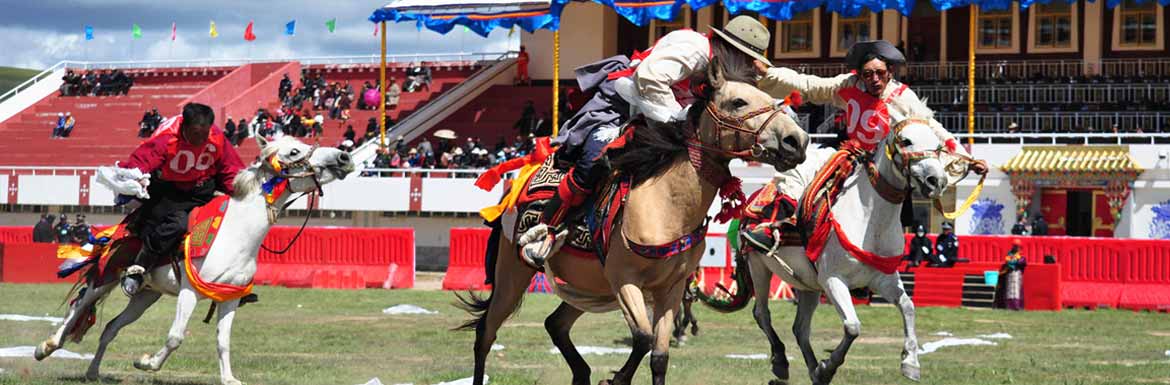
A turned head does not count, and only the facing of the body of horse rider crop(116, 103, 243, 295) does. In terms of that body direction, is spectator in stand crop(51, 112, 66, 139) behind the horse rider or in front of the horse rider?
behind

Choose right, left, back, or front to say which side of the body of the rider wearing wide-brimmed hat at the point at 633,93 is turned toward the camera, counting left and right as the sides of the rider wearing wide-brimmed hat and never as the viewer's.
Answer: right

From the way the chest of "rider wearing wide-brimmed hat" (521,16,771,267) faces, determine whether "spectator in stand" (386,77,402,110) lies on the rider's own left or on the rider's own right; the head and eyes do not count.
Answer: on the rider's own left

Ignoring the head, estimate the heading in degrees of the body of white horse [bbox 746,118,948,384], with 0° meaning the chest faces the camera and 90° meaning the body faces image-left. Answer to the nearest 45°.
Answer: approximately 315°

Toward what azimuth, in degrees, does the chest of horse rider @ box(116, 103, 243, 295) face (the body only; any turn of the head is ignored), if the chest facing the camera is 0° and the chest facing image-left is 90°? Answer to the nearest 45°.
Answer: approximately 315°

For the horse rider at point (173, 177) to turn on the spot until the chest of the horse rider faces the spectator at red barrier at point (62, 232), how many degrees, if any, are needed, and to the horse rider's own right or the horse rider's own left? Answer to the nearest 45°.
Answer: approximately 135° to the horse rider's own left

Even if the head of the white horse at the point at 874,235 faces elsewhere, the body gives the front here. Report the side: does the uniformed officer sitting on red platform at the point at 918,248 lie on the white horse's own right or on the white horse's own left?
on the white horse's own left
